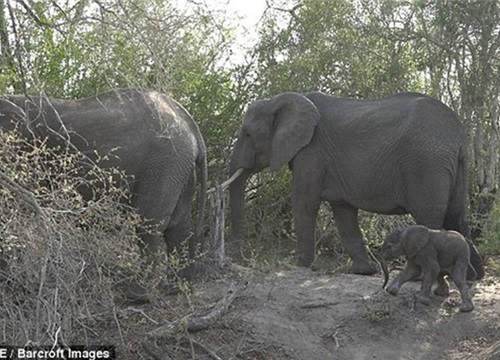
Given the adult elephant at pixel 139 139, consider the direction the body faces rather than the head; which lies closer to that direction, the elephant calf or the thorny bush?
the thorny bush

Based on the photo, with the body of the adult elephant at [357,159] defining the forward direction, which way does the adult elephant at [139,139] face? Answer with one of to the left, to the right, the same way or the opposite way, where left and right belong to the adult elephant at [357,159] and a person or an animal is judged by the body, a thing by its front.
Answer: the same way

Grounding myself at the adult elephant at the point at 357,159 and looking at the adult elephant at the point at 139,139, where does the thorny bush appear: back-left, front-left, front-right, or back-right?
front-left

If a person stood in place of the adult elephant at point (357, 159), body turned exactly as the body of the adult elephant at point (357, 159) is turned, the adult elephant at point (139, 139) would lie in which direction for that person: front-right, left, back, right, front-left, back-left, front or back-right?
front-left

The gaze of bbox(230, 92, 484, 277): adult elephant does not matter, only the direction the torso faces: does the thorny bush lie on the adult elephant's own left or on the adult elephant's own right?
on the adult elephant's own left

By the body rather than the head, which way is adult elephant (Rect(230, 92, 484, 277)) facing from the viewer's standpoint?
to the viewer's left

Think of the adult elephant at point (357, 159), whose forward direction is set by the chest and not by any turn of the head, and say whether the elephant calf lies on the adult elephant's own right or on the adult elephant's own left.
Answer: on the adult elephant's own left

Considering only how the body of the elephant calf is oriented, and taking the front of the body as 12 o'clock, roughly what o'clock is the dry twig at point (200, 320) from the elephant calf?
The dry twig is roughly at 11 o'clock from the elephant calf.

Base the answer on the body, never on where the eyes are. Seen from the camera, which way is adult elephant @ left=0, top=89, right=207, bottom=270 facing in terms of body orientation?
to the viewer's left

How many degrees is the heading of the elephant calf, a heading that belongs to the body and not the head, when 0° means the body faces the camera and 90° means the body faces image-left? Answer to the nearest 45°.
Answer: approximately 90°

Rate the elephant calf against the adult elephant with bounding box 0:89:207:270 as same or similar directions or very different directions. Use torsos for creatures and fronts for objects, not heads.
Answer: same or similar directions

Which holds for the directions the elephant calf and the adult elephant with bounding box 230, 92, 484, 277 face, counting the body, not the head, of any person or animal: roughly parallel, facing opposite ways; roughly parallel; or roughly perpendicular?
roughly parallel
